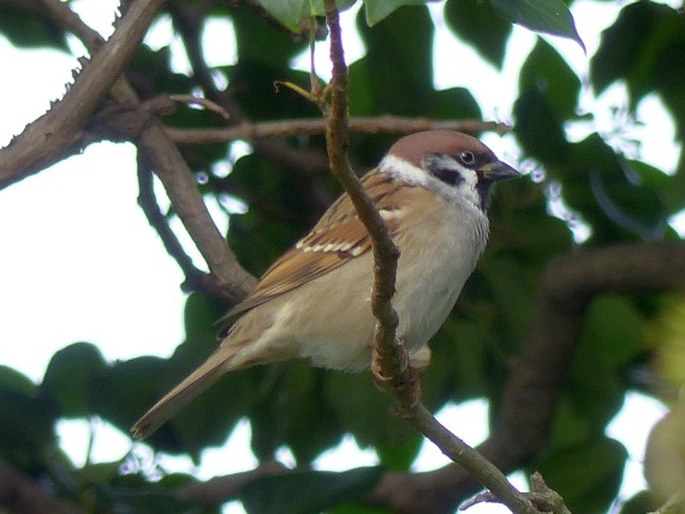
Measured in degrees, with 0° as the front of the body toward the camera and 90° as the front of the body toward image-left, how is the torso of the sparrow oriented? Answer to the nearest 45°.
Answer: approximately 270°

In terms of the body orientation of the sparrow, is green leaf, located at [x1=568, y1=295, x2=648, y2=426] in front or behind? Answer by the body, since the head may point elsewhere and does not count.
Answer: in front

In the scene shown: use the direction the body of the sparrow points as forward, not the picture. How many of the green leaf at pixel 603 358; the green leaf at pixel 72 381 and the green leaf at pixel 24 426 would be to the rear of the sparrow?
2

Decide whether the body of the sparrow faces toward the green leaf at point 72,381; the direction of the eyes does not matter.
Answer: no

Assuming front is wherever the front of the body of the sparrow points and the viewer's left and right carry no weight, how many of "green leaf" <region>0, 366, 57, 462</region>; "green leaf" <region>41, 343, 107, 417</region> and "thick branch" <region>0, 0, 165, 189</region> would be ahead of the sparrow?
0
